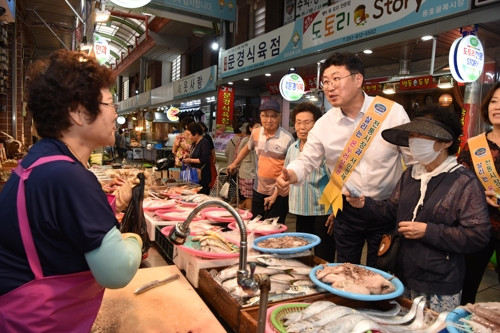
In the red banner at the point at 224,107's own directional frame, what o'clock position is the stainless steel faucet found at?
The stainless steel faucet is roughly at 12 o'clock from the red banner.

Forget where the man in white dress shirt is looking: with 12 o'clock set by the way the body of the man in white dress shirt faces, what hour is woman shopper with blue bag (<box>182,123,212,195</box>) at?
The woman shopper with blue bag is roughly at 3 o'clock from the man in white dress shirt.

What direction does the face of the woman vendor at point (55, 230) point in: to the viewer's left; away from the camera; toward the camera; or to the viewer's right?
to the viewer's right

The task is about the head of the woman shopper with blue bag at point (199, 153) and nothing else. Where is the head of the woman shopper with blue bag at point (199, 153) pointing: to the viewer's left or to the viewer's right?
to the viewer's left

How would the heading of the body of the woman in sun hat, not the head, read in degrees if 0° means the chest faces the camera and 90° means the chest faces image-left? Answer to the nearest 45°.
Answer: approximately 45°

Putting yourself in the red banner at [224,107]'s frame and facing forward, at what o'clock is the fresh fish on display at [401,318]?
The fresh fish on display is roughly at 12 o'clock from the red banner.

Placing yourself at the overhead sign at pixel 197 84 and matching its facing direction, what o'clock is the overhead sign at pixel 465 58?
the overhead sign at pixel 465 58 is roughly at 10 o'clock from the overhead sign at pixel 197 84.

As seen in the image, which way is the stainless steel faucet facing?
to the viewer's left

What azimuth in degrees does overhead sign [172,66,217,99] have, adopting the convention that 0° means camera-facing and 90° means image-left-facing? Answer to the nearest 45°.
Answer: approximately 45°

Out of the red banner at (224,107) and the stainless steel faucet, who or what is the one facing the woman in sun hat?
the red banner

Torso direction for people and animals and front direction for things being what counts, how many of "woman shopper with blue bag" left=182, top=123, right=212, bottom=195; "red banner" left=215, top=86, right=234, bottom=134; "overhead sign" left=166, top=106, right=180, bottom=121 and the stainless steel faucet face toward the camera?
2

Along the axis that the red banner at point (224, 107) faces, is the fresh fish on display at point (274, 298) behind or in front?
in front

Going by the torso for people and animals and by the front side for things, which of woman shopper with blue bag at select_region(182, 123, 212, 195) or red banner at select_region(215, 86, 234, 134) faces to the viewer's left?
the woman shopper with blue bag
